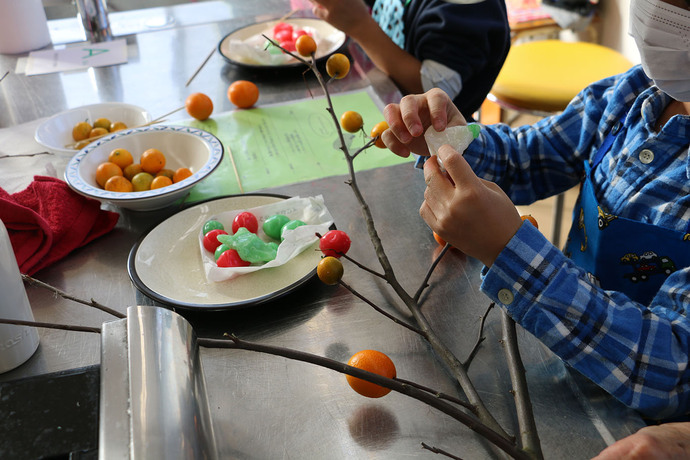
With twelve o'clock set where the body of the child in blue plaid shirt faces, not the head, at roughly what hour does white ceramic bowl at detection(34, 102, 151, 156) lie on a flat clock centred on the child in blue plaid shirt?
The white ceramic bowl is roughly at 2 o'clock from the child in blue plaid shirt.

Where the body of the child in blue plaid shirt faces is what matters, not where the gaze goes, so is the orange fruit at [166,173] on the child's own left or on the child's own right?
on the child's own right

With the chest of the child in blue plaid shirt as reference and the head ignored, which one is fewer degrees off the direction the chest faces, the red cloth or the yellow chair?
the red cloth

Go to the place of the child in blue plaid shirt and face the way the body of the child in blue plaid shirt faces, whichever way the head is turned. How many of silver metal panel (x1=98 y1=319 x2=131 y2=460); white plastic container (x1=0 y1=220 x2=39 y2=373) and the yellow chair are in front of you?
2

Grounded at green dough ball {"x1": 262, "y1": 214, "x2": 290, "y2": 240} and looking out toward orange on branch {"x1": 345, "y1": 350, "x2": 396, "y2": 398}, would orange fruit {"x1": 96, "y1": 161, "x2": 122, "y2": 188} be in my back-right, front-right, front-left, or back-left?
back-right

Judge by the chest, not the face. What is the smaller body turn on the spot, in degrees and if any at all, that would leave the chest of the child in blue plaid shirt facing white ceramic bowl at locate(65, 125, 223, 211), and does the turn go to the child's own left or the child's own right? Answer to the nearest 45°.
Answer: approximately 45° to the child's own right
